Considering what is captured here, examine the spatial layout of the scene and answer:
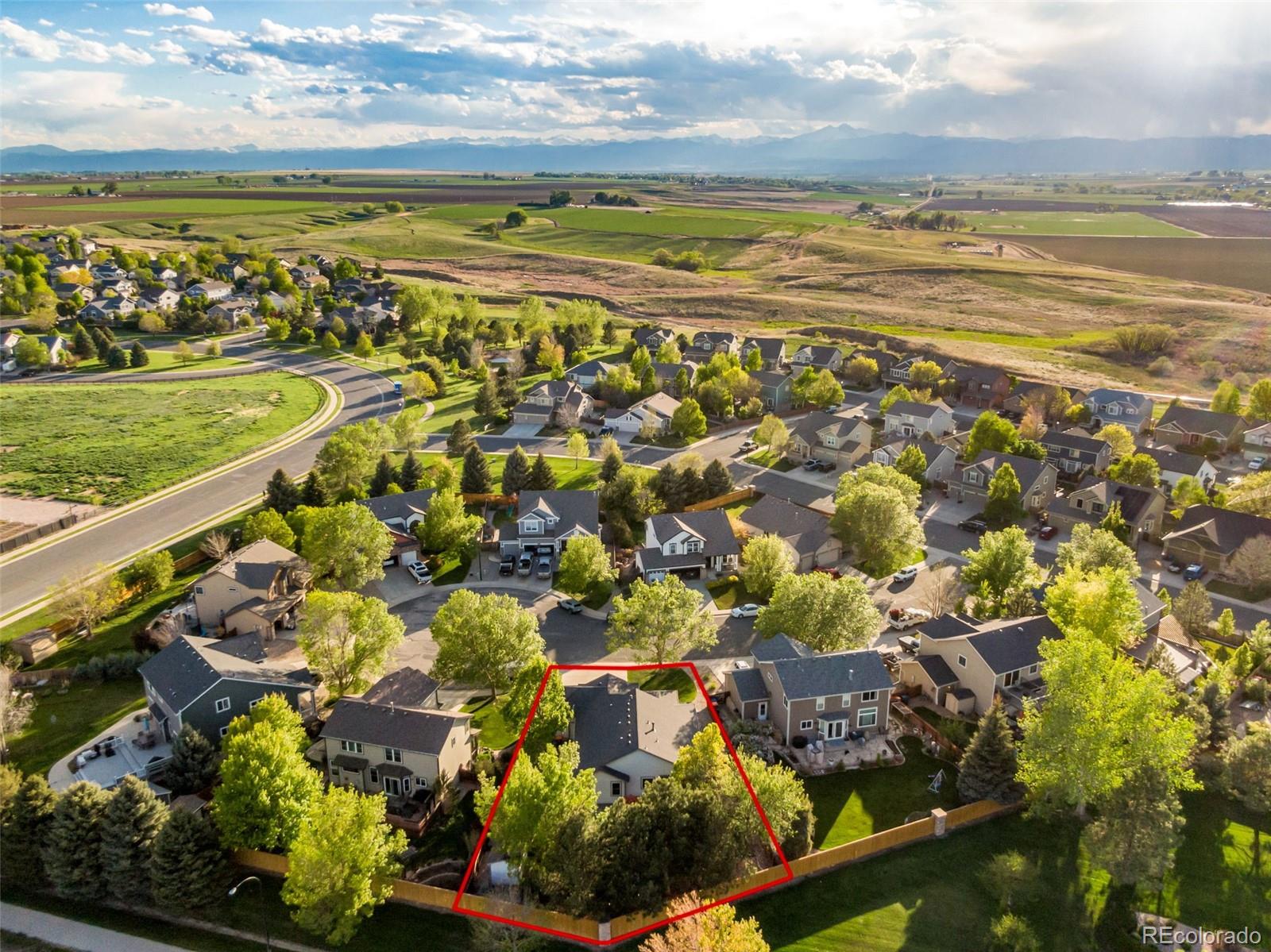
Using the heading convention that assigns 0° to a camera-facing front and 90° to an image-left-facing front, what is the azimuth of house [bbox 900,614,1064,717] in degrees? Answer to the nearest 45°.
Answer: approximately 135°

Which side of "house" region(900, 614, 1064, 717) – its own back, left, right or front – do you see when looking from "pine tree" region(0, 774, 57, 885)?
left

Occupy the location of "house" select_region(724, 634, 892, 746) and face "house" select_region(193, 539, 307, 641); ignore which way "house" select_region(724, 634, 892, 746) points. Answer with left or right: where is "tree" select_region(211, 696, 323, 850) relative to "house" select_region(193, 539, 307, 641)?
left

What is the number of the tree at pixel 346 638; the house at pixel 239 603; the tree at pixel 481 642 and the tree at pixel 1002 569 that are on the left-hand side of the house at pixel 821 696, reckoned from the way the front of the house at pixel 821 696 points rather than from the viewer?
3

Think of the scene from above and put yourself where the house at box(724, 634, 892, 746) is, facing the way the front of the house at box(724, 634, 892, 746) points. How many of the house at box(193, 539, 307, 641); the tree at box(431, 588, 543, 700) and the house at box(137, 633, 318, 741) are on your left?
3

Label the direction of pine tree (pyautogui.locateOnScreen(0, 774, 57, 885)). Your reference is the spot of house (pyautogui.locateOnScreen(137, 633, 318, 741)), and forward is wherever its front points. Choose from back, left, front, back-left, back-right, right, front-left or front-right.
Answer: back

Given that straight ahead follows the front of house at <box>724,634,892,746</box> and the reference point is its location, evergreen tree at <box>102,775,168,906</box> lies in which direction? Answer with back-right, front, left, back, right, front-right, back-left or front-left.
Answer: back-left

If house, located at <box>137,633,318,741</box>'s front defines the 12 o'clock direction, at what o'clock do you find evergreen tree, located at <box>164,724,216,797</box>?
The evergreen tree is roughly at 5 o'clock from the house.

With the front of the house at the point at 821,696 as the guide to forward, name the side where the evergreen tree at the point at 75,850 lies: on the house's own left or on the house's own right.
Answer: on the house's own left

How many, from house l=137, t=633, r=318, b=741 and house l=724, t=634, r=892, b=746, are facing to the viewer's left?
0

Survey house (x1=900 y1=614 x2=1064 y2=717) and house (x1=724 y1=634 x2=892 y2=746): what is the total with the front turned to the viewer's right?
0

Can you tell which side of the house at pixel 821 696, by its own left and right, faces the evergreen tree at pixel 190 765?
left

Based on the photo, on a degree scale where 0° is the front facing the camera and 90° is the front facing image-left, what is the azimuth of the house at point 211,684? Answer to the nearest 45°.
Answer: approximately 225°

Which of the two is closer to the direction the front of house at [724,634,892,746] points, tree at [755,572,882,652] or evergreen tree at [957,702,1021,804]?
the tree

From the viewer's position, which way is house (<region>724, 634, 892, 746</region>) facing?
facing away from the viewer
